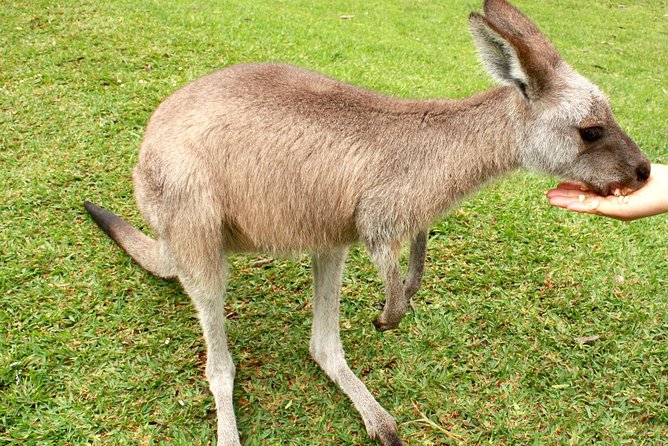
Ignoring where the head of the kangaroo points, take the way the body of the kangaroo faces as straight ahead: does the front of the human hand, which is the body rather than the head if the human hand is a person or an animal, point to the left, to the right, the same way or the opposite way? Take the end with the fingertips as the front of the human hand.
the opposite way

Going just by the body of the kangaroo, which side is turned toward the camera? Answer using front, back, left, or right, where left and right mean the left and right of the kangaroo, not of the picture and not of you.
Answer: right

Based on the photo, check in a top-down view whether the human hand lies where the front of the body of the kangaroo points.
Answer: yes
